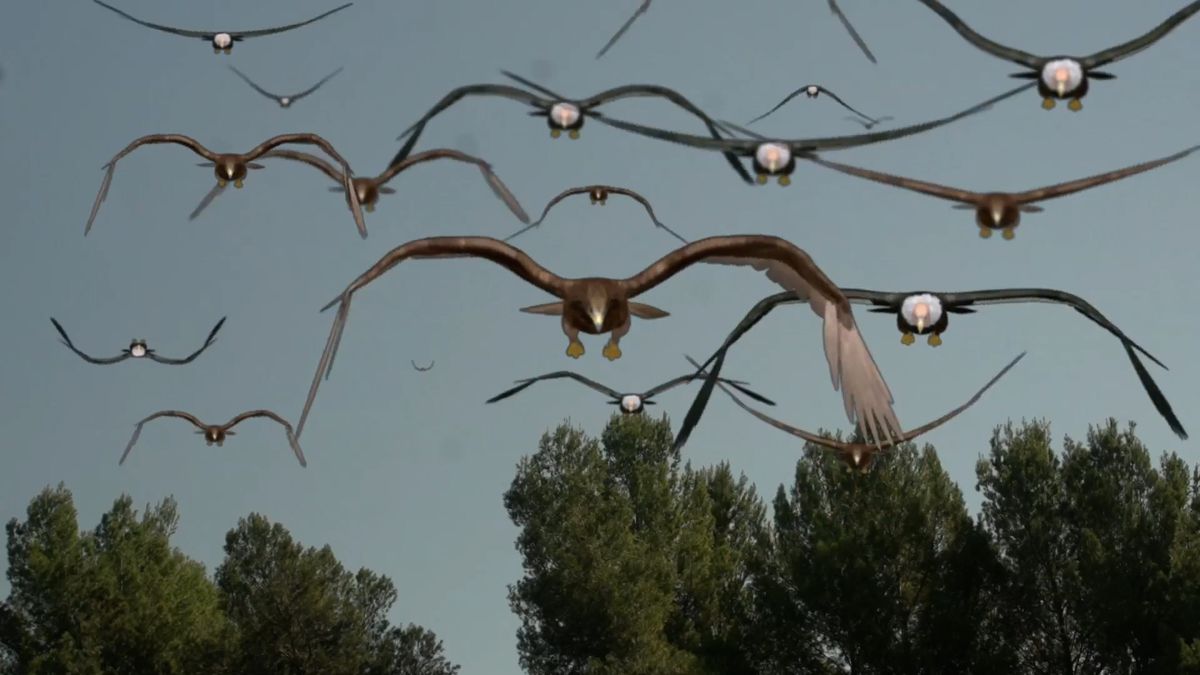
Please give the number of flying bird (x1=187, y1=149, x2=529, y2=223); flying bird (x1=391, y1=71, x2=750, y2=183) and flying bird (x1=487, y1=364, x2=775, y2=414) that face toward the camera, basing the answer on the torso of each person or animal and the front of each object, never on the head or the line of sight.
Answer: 3

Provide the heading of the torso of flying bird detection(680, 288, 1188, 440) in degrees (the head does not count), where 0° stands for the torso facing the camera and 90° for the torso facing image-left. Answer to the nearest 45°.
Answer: approximately 0°

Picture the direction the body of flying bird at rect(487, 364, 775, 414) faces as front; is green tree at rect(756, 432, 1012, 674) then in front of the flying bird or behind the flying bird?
behind

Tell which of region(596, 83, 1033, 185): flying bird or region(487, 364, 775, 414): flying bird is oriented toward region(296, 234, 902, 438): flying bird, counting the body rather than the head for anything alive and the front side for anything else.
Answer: region(487, 364, 775, 414): flying bird

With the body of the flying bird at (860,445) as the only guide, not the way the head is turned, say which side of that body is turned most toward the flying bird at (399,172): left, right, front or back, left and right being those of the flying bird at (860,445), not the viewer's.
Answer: right

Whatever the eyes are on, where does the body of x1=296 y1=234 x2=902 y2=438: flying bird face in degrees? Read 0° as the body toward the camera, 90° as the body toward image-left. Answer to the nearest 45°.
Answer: approximately 0°

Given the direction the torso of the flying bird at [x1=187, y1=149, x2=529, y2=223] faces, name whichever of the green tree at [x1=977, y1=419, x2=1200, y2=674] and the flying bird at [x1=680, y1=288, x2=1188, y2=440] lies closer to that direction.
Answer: the flying bird

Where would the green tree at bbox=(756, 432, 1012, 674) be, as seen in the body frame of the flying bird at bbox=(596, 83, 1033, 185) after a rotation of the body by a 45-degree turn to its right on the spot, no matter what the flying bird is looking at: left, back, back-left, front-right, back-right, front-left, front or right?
back-right

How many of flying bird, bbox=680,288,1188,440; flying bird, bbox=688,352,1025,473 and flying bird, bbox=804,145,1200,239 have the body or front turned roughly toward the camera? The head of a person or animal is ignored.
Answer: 3
